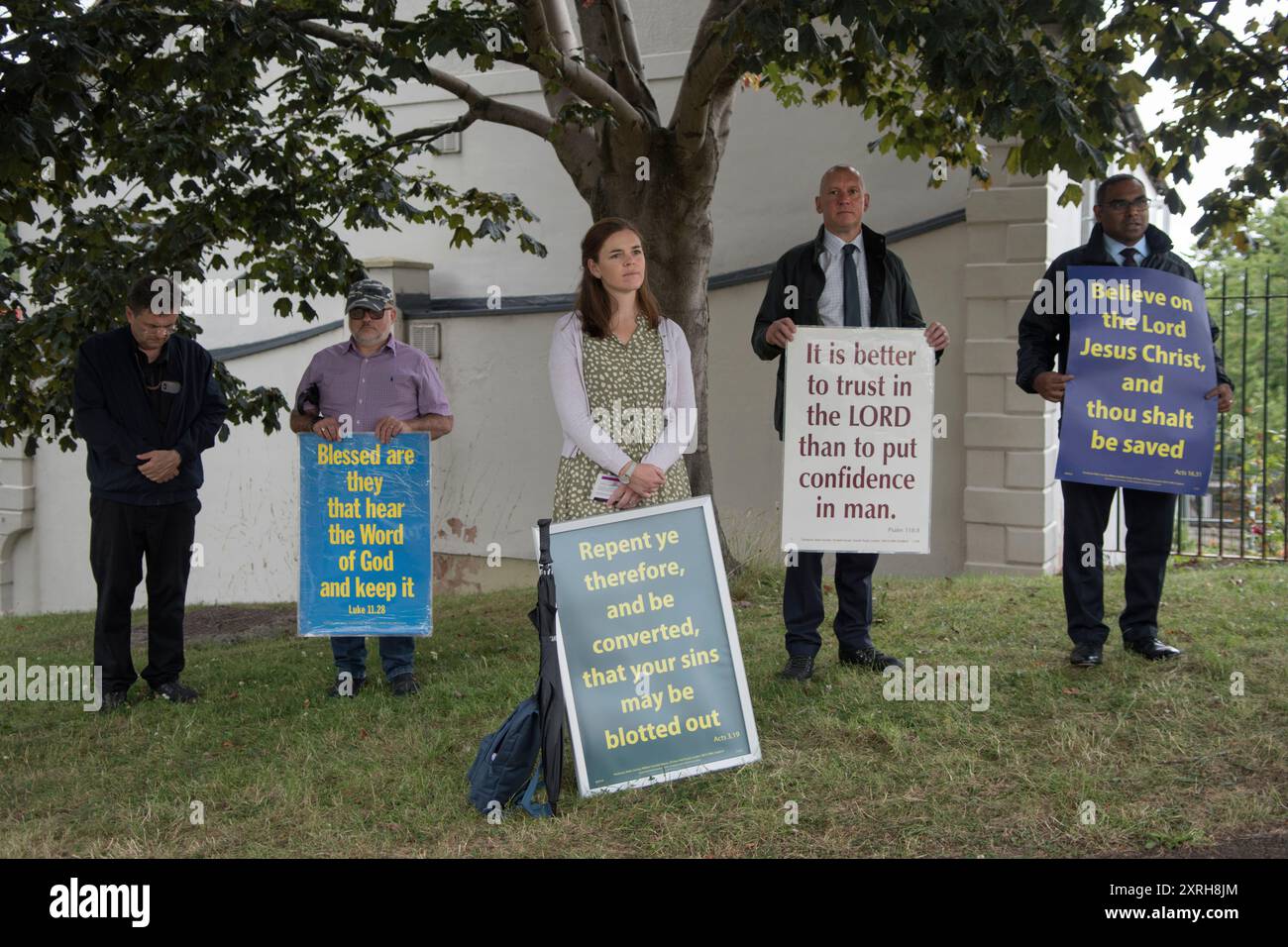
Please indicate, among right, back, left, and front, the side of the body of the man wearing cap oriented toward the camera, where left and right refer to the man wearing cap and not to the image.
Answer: front

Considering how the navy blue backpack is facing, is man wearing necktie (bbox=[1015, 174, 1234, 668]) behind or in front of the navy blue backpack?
behind

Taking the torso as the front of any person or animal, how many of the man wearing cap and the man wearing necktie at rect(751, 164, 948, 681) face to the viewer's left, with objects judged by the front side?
0

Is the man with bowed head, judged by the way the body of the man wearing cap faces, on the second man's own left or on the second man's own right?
on the second man's own right

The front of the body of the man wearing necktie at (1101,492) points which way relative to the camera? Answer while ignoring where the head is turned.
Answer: toward the camera

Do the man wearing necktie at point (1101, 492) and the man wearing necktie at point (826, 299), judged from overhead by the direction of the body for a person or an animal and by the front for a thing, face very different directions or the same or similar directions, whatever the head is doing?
same or similar directions

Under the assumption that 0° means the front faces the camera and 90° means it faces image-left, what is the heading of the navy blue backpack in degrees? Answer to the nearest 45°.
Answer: approximately 90°

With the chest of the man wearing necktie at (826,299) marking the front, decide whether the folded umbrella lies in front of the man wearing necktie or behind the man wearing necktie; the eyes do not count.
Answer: in front

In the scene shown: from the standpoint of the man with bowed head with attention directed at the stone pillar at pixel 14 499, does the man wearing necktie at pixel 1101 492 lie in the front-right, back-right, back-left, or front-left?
back-right

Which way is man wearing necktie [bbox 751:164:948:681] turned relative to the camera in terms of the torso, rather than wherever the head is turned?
toward the camera

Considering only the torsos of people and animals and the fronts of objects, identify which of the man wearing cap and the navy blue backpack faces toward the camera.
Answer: the man wearing cap
